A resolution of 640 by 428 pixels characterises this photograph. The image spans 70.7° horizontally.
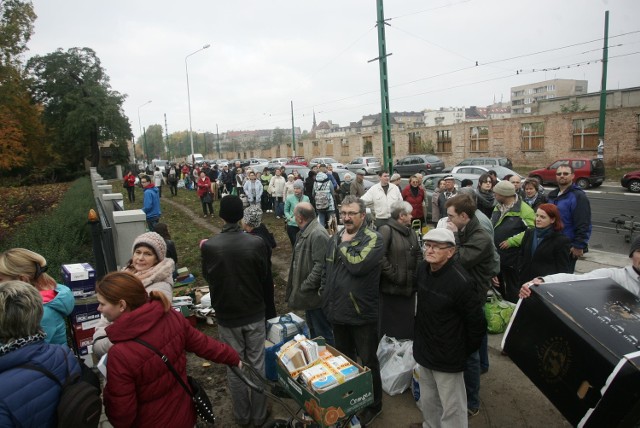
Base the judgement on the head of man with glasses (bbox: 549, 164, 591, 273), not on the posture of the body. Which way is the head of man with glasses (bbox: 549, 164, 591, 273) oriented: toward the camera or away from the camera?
toward the camera

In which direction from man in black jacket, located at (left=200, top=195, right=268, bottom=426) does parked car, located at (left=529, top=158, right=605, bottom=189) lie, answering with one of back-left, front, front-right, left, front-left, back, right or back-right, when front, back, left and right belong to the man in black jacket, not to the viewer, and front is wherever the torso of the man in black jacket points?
front-right

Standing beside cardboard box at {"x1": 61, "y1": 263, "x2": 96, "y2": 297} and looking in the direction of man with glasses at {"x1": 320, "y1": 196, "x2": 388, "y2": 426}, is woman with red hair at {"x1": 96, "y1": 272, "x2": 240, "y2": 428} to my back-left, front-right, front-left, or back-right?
front-right

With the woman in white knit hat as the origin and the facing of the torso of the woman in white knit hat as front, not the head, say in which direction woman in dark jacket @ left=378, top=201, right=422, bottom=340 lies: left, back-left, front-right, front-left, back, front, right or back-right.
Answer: back-left

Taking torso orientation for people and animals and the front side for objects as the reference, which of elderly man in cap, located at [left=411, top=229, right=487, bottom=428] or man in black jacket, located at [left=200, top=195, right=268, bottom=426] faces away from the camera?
the man in black jacket

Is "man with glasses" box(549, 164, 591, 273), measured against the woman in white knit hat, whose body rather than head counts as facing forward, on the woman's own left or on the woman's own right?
on the woman's own left

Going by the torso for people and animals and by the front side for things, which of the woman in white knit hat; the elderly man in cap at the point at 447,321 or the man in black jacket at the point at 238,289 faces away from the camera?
the man in black jacket

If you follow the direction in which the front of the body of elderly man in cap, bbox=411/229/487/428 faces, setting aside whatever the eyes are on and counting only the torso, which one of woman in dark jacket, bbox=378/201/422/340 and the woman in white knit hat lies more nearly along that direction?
the woman in white knit hat

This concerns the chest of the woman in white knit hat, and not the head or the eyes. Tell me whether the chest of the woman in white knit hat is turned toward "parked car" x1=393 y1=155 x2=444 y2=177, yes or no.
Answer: no

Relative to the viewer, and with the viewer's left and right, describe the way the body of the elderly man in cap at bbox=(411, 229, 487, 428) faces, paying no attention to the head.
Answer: facing the viewer and to the left of the viewer

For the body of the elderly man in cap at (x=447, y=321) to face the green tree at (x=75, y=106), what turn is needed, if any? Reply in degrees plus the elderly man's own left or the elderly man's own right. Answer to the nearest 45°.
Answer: approximately 90° to the elderly man's own right

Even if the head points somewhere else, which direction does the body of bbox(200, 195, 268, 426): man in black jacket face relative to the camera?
away from the camera

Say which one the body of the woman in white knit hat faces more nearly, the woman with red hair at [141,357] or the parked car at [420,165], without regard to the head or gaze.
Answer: the woman with red hair

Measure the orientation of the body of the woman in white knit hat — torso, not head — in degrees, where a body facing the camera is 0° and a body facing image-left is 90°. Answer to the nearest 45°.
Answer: approximately 45°
